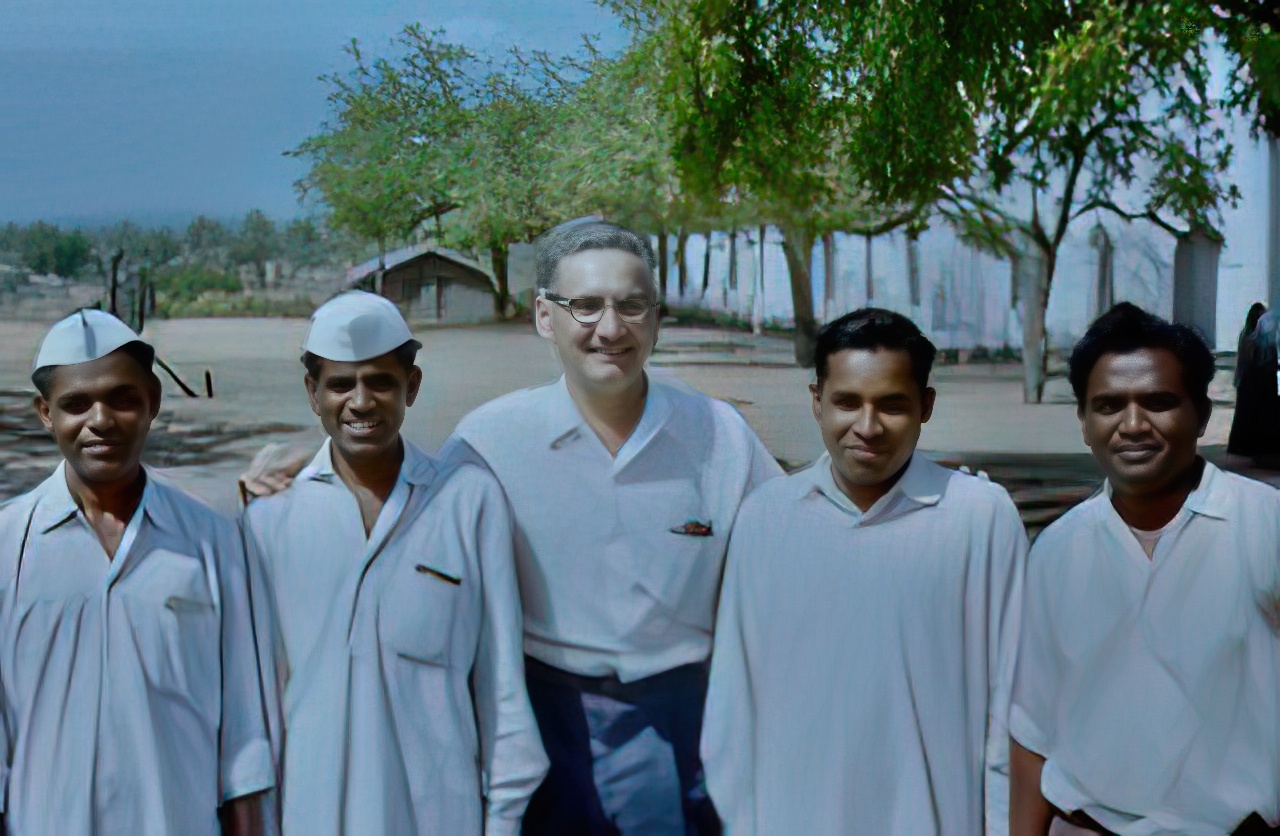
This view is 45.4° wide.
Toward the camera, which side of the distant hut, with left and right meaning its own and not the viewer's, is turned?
front

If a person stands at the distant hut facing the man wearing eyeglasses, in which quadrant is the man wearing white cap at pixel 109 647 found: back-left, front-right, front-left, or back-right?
front-right

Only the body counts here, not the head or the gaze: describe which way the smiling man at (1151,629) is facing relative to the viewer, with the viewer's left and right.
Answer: facing the viewer

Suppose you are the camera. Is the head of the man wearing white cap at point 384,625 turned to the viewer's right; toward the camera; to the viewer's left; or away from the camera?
toward the camera

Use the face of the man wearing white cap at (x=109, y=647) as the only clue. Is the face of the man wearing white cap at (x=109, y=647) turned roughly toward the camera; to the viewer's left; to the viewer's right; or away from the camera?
toward the camera

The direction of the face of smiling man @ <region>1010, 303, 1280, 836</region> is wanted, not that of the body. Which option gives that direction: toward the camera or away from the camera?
toward the camera

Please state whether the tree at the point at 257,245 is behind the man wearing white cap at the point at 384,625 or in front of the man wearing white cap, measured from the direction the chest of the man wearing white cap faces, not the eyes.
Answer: behind

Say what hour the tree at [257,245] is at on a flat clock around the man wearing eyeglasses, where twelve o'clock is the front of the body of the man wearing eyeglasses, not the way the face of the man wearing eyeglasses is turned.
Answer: The tree is roughly at 5 o'clock from the man wearing eyeglasses.

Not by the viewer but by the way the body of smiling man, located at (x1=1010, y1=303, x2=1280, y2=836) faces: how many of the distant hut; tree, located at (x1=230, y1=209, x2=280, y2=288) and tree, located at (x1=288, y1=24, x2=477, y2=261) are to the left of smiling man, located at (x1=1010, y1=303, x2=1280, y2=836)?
0

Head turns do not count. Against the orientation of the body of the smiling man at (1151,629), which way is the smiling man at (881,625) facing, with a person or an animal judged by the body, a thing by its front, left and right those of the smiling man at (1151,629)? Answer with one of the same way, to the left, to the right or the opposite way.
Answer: the same way

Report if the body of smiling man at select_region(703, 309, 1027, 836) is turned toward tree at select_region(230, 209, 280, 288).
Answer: no

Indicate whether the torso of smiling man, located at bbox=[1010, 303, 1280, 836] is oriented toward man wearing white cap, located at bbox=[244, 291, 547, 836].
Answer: no

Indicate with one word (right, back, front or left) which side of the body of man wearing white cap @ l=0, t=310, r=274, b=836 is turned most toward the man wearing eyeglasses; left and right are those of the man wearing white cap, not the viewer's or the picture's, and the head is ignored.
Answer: left

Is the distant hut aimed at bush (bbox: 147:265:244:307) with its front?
no

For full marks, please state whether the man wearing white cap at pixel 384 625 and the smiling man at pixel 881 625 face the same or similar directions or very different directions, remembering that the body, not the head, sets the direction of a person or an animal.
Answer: same or similar directions

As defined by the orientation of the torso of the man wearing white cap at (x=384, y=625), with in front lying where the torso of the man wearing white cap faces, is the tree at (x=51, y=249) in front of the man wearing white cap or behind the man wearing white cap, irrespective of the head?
behind

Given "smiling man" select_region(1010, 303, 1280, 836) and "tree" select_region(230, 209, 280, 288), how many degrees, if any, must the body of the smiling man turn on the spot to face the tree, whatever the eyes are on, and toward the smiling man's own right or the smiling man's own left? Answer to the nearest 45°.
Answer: approximately 135° to the smiling man's own right
